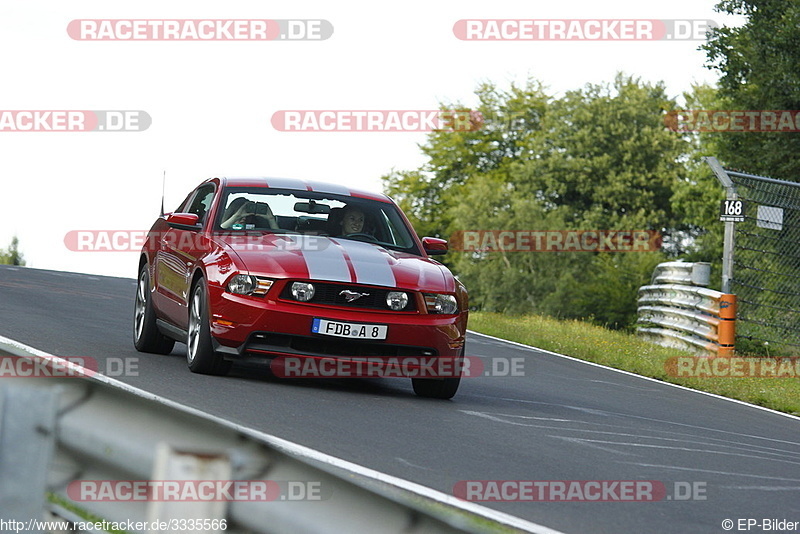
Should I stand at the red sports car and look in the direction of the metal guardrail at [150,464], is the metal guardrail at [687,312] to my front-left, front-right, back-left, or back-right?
back-left

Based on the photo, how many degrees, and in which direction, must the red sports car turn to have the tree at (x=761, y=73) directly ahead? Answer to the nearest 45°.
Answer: approximately 135° to its left

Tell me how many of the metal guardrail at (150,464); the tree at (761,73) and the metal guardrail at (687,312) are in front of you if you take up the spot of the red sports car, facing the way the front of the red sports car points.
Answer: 1

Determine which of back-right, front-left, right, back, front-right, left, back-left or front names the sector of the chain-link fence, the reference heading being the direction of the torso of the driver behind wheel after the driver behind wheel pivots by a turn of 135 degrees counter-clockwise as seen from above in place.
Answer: front-right

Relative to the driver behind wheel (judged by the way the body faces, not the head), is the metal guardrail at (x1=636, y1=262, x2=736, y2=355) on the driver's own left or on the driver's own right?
on the driver's own left

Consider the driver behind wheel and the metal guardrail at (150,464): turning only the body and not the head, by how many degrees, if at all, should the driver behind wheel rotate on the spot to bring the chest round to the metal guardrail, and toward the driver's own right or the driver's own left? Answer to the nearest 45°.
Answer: approximately 45° to the driver's own right

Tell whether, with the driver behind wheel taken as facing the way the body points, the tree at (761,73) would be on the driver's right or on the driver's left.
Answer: on the driver's left

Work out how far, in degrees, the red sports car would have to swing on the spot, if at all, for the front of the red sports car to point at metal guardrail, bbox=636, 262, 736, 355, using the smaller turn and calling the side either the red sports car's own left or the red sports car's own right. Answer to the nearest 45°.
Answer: approximately 135° to the red sports car's own left

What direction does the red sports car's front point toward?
toward the camera

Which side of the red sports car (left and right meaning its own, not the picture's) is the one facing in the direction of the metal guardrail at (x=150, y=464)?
front

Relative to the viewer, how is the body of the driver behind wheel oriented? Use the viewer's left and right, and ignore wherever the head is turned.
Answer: facing the viewer and to the right of the viewer

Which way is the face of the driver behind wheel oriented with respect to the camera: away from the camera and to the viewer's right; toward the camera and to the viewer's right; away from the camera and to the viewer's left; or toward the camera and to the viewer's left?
toward the camera and to the viewer's right
